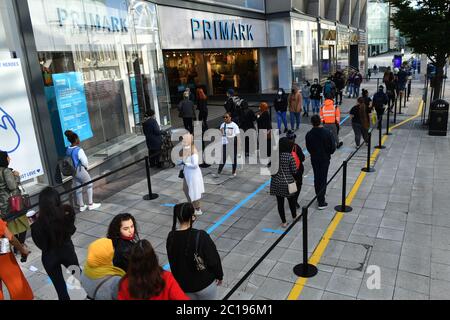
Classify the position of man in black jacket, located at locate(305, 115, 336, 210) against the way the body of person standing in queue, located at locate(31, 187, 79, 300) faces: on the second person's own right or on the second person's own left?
on the second person's own right

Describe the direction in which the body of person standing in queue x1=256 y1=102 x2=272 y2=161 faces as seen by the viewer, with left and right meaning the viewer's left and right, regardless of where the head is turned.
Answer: facing away from the viewer

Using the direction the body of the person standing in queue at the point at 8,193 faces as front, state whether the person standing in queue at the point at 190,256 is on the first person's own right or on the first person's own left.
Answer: on the first person's own right

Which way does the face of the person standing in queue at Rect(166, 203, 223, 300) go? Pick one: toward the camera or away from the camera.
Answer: away from the camera

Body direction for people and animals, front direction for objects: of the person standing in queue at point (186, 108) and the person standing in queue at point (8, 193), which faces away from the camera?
the person standing in queue at point (186, 108)

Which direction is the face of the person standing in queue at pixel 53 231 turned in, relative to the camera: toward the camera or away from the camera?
away from the camera

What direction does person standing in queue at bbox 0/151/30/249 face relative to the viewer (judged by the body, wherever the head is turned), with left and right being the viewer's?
facing to the right of the viewer

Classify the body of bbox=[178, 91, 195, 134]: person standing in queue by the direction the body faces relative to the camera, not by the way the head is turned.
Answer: away from the camera

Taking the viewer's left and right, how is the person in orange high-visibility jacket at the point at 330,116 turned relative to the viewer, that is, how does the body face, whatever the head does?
facing away from the viewer

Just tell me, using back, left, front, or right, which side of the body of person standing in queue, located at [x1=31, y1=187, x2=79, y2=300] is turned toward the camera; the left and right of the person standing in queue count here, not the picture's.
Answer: back

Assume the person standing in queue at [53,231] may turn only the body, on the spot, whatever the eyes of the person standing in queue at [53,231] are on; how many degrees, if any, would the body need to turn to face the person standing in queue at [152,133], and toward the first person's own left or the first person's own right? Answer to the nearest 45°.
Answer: approximately 45° to the first person's own right
